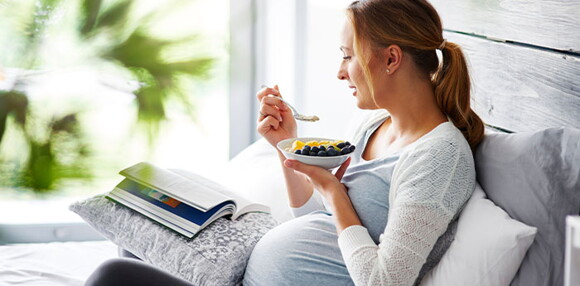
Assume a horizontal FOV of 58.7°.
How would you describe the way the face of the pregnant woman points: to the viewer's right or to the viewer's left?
to the viewer's left

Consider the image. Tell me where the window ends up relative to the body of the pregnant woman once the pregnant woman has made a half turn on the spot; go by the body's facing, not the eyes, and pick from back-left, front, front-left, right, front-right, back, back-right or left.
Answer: back-left

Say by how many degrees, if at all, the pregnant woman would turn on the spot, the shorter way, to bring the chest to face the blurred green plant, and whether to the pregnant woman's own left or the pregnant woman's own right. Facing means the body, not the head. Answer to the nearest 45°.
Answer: approximately 45° to the pregnant woman's own right

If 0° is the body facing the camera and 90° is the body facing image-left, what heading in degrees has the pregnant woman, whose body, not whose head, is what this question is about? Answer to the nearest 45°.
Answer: approximately 90°

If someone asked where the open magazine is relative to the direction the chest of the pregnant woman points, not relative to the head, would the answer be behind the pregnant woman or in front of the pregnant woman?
in front
